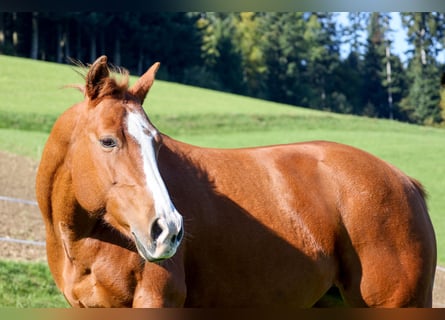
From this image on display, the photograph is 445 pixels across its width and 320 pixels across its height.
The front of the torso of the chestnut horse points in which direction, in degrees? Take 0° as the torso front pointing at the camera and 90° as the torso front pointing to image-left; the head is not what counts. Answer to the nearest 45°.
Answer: approximately 45°
